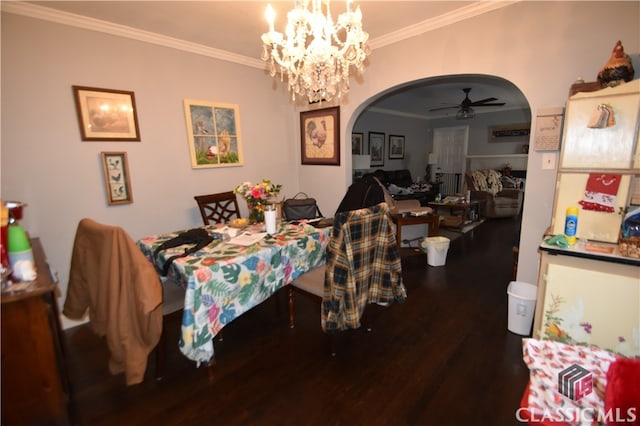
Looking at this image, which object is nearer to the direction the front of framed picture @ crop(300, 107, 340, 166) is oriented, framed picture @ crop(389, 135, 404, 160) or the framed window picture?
the framed window picture

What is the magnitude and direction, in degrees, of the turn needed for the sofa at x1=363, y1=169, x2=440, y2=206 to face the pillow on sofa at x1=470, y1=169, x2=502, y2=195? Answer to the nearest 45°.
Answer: approximately 45° to its left

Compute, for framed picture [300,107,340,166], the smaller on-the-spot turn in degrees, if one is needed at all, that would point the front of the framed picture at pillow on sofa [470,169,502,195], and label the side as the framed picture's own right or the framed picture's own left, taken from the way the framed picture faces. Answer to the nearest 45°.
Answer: approximately 180°

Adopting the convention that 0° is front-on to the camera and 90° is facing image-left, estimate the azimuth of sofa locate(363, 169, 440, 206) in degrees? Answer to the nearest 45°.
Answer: approximately 315°

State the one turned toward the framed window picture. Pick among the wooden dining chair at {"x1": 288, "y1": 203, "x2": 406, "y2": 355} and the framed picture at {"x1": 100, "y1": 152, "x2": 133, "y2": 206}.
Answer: the wooden dining chair

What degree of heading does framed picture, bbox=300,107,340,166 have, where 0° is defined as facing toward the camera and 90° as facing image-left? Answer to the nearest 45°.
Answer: approximately 45°

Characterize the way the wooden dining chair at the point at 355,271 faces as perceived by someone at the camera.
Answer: facing away from the viewer and to the left of the viewer
